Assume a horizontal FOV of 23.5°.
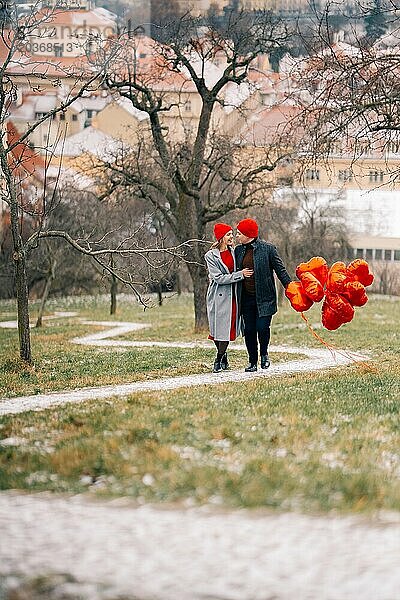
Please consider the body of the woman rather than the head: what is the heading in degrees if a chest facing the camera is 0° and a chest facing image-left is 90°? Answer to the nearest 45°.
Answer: approximately 315°

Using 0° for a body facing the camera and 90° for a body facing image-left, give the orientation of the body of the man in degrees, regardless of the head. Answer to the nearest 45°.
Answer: approximately 45°

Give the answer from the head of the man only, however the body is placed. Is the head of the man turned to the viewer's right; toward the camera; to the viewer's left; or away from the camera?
to the viewer's left

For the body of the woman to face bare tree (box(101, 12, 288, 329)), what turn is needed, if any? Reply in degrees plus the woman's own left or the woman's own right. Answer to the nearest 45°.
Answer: approximately 135° to the woman's own left

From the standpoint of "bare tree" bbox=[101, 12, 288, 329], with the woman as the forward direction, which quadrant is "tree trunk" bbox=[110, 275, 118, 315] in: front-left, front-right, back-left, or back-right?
back-right
